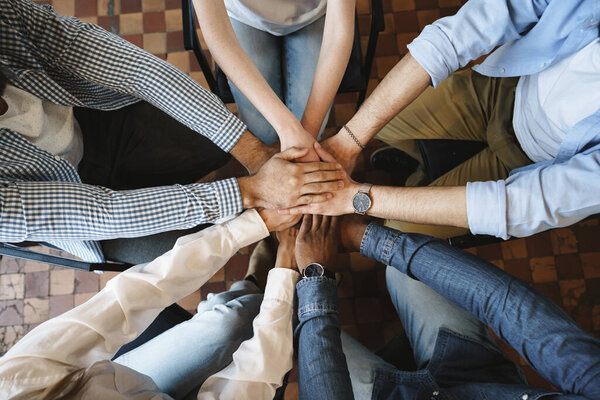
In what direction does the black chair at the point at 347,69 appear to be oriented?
toward the camera

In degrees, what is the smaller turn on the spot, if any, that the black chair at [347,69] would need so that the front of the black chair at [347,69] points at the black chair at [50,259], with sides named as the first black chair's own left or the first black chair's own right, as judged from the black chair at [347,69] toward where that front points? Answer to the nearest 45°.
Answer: approximately 90° to the first black chair's own right
